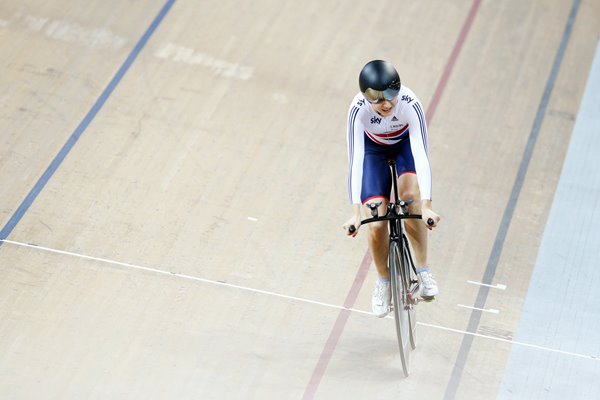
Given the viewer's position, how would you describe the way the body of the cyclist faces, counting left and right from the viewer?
facing the viewer

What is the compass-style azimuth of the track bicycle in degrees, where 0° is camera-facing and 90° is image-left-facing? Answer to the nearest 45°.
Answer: approximately 0°
